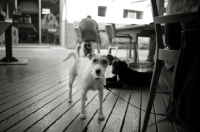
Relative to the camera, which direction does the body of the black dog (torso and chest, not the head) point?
to the viewer's left

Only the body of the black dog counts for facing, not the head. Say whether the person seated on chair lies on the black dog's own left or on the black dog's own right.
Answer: on the black dog's own right
